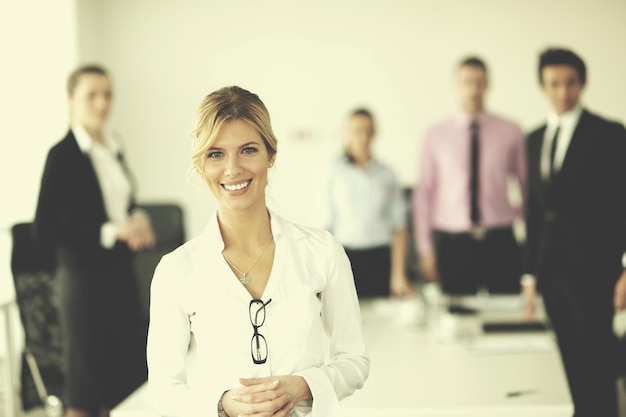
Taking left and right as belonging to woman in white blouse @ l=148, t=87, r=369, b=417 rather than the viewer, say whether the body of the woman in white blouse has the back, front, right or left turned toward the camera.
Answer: front

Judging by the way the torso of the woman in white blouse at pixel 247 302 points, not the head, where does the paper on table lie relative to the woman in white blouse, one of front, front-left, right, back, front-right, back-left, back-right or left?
back-left

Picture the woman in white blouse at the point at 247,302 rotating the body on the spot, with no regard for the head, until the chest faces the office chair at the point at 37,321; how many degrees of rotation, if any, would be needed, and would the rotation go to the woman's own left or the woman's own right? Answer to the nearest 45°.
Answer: approximately 135° to the woman's own right

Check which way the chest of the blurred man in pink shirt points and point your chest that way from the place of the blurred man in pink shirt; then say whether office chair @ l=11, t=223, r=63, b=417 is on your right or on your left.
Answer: on your right

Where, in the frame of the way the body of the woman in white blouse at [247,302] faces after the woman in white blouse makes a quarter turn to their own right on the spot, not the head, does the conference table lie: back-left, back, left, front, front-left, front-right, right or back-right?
back-right

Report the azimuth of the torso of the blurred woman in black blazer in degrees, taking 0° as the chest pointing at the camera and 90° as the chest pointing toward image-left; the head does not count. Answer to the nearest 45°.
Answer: approximately 315°

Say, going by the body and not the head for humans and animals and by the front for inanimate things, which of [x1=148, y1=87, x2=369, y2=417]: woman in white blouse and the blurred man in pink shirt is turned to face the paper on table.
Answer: the blurred man in pink shirt

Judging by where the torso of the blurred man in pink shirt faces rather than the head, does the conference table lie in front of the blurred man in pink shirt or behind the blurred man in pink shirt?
in front

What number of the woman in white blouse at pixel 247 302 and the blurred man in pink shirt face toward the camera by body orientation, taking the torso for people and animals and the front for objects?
2

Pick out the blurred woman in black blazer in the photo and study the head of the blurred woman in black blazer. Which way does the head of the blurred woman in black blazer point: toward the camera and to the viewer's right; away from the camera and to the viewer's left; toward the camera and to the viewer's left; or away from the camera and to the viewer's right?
toward the camera and to the viewer's right

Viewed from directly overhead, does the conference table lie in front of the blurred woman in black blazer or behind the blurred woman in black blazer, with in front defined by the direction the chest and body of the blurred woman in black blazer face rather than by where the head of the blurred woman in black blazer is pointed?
in front

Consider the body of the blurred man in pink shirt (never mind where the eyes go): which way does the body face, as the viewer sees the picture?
toward the camera
